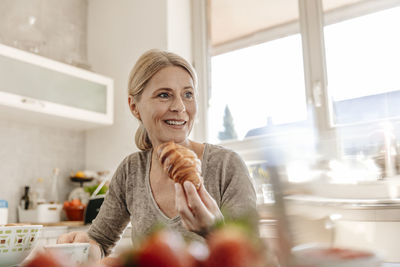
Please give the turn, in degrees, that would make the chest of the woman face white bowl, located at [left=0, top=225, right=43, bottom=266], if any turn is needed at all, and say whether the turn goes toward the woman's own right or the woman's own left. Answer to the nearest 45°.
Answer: approximately 45° to the woman's own right

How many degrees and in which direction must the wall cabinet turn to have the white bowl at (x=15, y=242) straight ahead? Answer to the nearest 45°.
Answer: approximately 45° to its right

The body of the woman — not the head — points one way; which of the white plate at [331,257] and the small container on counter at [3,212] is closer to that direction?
the white plate

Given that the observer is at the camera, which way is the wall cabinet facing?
facing the viewer and to the right of the viewer

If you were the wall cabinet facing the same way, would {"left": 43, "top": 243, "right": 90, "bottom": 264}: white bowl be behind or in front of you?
in front

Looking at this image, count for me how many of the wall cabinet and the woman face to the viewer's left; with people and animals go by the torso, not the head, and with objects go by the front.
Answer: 0

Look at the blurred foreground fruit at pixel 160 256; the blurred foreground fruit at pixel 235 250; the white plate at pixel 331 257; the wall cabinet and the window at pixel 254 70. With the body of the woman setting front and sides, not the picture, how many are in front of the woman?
3

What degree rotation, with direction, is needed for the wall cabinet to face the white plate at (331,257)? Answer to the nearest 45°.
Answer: approximately 45° to its right

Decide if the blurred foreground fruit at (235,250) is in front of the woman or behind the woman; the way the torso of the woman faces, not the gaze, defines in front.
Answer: in front

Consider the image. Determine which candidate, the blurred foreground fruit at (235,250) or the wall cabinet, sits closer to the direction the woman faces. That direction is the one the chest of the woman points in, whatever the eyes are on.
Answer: the blurred foreground fruit

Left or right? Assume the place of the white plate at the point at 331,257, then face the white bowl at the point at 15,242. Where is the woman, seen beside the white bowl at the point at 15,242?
right

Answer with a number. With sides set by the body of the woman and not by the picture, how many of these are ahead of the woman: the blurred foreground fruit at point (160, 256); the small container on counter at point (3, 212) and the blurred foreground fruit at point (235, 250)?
2

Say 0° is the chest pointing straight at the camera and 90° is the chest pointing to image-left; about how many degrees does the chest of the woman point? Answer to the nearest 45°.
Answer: approximately 0°

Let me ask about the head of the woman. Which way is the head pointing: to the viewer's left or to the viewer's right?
to the viewer's right

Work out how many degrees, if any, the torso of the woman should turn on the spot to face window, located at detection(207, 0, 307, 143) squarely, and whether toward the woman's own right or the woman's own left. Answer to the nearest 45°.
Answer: approximately 135° to the woman's own left

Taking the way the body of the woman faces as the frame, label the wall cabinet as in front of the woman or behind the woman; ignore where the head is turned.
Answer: behind
